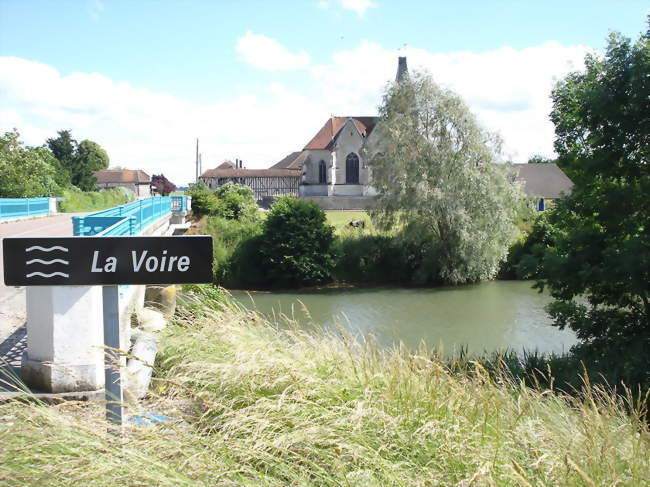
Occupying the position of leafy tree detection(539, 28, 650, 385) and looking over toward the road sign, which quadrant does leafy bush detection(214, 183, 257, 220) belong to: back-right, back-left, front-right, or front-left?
back-right

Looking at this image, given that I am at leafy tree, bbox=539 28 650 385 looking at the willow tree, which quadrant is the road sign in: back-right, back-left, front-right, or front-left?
back-left

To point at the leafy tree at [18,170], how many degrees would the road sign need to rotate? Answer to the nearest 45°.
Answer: approximately 180°

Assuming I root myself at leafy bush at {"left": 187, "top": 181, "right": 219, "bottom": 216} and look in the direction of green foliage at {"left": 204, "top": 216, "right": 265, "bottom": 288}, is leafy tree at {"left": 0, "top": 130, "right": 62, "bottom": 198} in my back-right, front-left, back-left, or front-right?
back-right

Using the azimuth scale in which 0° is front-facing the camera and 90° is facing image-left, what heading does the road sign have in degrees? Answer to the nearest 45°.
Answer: approximately 0°

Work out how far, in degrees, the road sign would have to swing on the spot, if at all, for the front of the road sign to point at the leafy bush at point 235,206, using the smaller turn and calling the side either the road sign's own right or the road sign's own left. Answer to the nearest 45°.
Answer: approximately 180°

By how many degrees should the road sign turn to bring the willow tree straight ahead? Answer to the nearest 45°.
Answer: approximately 135° to its left

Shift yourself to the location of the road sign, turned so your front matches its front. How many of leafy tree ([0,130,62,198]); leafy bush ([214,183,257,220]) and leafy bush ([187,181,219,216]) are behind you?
3

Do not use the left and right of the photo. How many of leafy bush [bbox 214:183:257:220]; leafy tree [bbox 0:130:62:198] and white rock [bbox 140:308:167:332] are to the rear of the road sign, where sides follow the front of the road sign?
3

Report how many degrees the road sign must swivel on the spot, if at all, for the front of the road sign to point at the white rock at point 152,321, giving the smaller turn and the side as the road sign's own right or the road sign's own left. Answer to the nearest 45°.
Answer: approximately 180°

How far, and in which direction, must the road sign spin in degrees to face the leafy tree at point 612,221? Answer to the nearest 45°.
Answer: approximately 135° to its left

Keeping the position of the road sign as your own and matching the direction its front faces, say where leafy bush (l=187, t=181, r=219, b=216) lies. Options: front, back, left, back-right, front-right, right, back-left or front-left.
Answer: back
